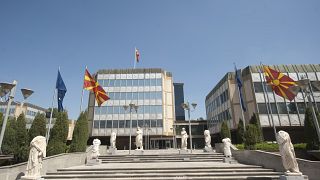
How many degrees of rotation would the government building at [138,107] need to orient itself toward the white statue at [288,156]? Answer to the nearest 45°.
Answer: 0° — it already faces it

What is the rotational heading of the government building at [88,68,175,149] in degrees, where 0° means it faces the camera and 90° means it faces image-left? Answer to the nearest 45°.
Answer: approximately 0°

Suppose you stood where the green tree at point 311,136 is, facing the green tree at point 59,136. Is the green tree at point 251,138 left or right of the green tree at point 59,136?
right

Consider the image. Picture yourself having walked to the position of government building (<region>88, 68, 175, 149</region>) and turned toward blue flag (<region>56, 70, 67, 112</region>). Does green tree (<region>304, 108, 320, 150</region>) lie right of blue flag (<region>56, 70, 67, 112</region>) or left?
left

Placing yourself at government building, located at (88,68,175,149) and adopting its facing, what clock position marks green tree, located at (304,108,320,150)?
The green tree is roughly at 11 o'clock from the government building.

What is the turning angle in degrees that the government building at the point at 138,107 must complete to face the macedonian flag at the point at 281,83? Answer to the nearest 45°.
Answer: approximately 45° to its left

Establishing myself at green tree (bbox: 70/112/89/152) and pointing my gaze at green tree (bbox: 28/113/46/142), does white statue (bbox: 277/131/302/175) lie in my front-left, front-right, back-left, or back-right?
back-left

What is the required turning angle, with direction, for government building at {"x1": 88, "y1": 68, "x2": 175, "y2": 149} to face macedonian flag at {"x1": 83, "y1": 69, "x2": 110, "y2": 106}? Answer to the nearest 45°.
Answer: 0° — it already faces it

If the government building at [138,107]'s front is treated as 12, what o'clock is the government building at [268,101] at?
the government building at [268,101] is roughly at 10 o'clock from the government building at [138,107].
